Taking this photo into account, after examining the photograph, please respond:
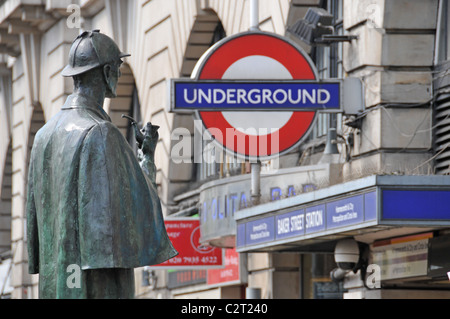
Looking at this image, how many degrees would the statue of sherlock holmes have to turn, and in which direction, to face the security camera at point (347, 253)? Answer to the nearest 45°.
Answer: approximately 45° to its left

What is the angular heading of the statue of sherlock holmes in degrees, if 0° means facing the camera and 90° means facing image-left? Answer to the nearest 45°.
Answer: approximately 225°

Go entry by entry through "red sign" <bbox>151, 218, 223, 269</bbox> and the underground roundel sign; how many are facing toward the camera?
2

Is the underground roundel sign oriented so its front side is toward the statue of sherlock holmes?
yes

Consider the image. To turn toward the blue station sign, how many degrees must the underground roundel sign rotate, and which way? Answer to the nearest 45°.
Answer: approximately 45° to its left

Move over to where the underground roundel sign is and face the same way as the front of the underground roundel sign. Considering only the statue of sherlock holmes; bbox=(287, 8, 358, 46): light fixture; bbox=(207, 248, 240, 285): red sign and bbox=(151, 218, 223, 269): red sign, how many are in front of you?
1

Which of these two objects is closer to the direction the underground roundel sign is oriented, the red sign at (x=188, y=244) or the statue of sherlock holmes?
the statue of sherlock holmes

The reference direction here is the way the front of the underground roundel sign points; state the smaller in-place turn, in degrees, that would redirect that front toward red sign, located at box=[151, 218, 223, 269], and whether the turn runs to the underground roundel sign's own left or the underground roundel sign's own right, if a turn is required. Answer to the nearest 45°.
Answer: approximately 180°

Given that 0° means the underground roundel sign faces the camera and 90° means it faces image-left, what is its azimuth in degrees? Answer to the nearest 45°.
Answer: approximately 0°

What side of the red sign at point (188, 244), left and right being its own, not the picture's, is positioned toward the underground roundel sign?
front

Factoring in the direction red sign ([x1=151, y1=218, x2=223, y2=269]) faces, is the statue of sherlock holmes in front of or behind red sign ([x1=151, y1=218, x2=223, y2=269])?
in front
